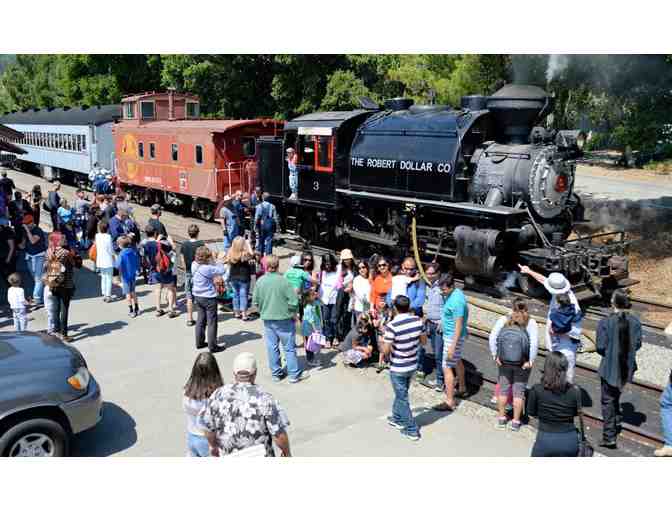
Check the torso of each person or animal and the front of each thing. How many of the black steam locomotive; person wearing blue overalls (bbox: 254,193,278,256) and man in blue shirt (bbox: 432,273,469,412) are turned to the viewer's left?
1

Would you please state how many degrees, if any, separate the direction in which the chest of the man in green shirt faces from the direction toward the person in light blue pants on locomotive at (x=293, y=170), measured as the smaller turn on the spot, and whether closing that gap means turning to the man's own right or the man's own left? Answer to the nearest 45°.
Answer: approximately 45° to the man's own left

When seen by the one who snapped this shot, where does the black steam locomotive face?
facing the viewer and to the right of the viewer

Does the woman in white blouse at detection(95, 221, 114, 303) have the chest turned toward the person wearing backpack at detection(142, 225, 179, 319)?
no

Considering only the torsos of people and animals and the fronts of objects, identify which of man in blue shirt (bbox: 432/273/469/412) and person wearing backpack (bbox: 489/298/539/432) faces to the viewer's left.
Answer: the man in blue shirt

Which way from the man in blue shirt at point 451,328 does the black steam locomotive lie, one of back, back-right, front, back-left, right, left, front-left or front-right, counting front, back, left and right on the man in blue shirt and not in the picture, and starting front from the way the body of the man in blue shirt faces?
right

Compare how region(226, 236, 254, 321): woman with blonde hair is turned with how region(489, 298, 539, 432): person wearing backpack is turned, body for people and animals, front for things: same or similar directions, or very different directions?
same or similar directions

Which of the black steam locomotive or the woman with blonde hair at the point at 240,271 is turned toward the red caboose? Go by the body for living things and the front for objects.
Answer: the woman with blonde hair

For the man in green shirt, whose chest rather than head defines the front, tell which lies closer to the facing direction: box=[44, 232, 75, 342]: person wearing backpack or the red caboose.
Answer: the red caboose

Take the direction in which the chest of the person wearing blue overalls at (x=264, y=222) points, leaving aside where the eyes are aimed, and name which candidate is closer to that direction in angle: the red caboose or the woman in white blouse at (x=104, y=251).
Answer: the red caboose

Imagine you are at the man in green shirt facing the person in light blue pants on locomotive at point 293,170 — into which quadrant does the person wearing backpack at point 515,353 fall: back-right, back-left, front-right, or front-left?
back-right

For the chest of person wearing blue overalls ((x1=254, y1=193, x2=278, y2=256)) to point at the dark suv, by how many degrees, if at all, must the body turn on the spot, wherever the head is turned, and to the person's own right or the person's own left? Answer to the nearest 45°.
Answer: approximately 180°

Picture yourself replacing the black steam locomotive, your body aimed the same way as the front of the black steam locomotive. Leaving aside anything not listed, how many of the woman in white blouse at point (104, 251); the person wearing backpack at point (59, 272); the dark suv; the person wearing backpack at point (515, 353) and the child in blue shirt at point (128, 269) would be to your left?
0

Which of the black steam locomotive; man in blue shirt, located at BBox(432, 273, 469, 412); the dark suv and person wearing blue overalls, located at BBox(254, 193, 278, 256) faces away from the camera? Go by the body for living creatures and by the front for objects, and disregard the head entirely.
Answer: the person wearing blue overalls

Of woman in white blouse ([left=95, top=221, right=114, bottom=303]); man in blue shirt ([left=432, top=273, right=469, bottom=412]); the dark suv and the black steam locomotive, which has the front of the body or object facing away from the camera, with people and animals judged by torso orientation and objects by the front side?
the woman in white blouse

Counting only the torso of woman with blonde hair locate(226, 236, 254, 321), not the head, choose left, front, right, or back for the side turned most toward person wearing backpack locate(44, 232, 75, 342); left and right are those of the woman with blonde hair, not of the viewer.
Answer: left

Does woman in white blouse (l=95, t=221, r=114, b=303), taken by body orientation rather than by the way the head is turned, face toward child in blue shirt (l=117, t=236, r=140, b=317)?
no

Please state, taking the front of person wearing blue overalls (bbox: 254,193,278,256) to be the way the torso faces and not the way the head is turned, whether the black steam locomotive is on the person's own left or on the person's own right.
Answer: on the person's own right

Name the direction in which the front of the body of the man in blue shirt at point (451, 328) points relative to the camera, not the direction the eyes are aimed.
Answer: to the viewer's left

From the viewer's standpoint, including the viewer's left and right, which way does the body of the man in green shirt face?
facing away from the viewer and to the right of the viewer

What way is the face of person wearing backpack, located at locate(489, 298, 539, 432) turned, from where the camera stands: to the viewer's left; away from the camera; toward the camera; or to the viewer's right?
away from the camera
